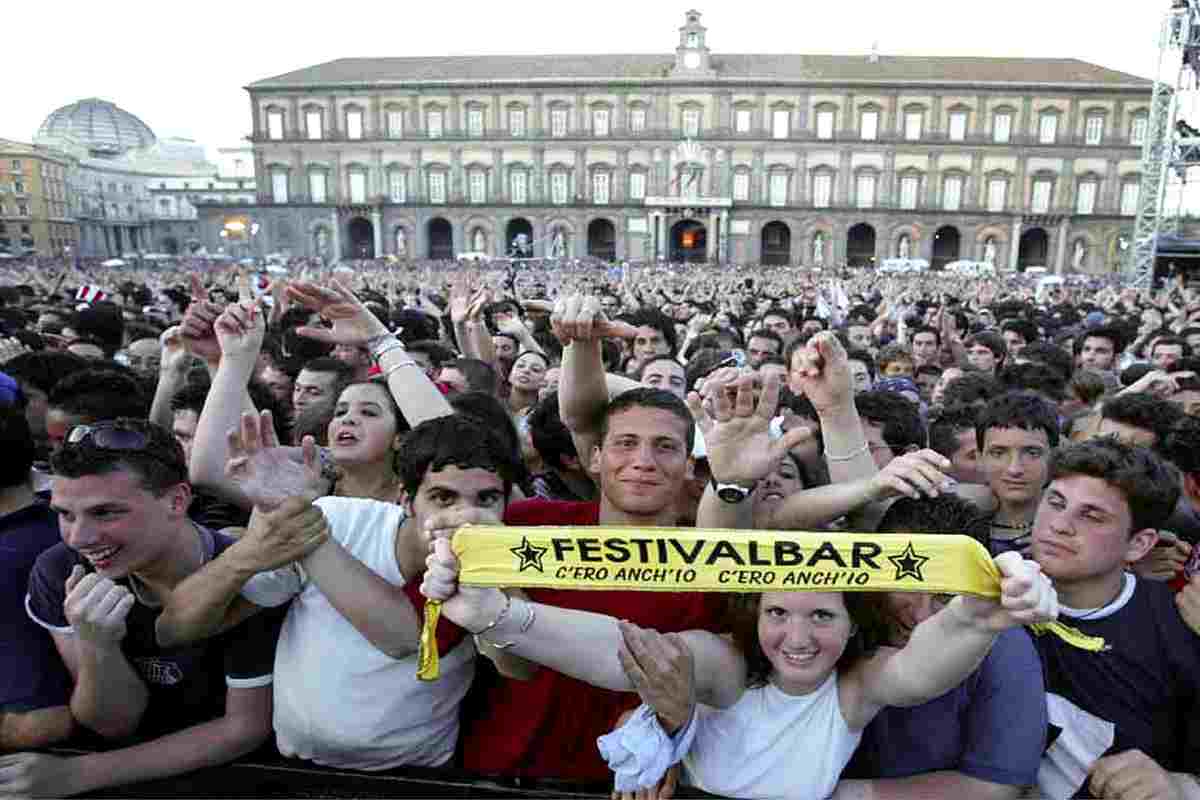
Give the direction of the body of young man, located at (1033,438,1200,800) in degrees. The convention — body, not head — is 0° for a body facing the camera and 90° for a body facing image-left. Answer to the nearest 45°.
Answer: approximately 45°

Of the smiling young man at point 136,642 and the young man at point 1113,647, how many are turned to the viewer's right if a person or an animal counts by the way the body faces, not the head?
0

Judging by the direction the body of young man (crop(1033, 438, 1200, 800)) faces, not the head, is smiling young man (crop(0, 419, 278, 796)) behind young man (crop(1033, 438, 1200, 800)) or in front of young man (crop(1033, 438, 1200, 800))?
in front

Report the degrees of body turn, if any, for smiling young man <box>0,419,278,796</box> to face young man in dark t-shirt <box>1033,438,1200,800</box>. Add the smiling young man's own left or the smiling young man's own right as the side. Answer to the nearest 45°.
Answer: approximately 90° to the smiling young man's own left

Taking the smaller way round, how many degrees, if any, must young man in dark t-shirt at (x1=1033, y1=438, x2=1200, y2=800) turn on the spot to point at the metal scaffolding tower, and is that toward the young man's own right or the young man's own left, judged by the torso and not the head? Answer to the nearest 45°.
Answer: approximately 135° to the young man's own right

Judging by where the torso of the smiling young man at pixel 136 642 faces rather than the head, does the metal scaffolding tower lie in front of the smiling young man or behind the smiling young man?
behind

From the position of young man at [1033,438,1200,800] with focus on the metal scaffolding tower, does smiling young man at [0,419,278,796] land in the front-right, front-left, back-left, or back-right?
back-left

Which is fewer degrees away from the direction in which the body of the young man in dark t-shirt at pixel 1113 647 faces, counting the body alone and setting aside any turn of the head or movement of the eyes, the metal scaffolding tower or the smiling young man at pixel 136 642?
the smiling young man
